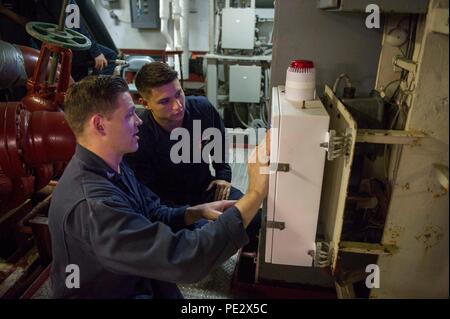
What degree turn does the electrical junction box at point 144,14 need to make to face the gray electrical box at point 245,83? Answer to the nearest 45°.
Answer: approximately 45° to its left

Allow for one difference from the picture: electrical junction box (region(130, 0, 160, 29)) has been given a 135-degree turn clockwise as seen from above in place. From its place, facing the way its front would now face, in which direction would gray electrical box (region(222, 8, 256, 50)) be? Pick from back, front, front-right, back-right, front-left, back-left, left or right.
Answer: back

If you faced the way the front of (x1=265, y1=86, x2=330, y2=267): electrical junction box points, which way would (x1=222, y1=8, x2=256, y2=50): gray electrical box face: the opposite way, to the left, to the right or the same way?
to the left

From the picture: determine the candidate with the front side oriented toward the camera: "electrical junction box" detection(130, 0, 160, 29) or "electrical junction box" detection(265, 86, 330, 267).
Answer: "electrical junction box" detection(130, 0, 160, 29)

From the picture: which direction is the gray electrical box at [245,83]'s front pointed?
toward the camera

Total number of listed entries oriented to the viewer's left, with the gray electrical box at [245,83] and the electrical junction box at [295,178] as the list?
1

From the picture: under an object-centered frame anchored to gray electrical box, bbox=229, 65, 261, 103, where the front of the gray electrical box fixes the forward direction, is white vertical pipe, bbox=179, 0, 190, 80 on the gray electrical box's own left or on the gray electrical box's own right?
on the gray electrical box's own right

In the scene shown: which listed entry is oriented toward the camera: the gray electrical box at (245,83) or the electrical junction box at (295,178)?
the gray electrical box

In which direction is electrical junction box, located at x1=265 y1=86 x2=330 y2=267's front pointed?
to the viewer's left

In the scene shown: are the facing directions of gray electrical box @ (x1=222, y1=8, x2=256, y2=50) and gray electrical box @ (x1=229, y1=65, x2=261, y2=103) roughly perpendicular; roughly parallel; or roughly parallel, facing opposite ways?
roughly parallel

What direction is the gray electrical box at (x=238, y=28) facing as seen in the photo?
toward the camera

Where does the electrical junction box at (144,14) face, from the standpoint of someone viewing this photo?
facing the viewer

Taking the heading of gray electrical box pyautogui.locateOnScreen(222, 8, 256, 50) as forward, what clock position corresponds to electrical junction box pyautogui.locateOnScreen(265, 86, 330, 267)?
The electrical junction box is roughly at 12 o'clock from the gray electrical box.

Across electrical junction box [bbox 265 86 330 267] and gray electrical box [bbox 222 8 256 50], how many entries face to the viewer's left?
1
